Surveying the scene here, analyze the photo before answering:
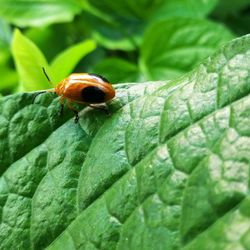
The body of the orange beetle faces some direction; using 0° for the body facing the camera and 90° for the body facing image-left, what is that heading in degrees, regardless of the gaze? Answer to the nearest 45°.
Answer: approximately 90°

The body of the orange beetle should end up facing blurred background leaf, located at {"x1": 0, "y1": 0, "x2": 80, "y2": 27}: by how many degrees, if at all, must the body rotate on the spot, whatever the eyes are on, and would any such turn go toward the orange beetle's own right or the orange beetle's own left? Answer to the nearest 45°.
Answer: approximately 90° to the orange beetle's own right

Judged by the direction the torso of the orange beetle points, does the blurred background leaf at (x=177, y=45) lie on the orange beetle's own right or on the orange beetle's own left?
on the orange beetle's own right
